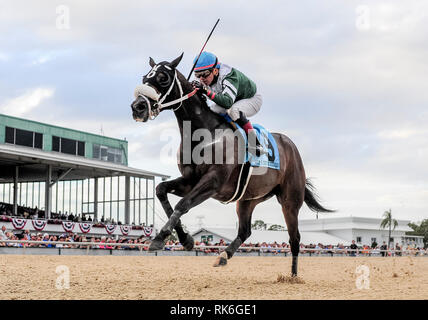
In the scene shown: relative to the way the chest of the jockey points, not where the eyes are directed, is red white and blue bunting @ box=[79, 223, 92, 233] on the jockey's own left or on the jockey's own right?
on the jockey's own right

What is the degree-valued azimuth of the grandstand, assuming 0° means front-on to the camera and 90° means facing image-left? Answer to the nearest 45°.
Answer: approximately 315°

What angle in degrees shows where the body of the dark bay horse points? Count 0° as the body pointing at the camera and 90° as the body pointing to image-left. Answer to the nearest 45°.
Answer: approximately 45°

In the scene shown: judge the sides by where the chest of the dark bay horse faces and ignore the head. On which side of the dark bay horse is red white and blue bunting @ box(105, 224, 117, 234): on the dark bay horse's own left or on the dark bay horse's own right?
on the dark bay horse's own right

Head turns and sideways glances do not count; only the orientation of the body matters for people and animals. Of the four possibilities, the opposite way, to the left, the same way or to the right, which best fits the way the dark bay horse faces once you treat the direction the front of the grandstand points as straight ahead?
to the right

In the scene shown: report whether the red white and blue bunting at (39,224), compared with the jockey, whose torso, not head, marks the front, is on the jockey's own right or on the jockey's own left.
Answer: on the jockey's own right

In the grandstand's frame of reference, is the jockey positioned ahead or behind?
ahead
